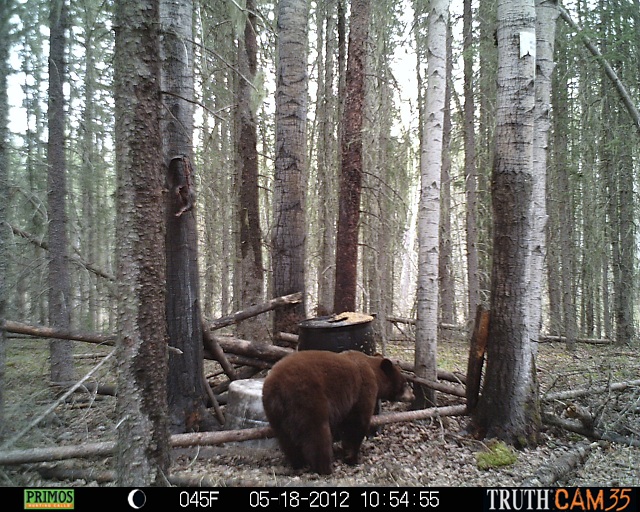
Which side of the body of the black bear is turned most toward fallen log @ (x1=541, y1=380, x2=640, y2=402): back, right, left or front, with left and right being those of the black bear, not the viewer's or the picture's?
front

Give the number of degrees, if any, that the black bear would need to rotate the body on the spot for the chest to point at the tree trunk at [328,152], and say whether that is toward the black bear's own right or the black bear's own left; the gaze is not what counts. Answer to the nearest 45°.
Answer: approximately 45° to the black bear's own left

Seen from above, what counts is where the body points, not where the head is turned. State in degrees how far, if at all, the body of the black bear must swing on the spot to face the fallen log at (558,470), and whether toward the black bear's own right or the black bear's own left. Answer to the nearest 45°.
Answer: approximately 45° to the black bear's own right

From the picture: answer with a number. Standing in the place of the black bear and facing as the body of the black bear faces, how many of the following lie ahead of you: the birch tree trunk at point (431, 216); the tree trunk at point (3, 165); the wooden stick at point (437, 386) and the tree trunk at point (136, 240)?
2

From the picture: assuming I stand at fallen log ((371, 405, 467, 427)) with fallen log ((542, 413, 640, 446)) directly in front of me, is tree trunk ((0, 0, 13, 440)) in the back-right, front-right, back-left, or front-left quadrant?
back-right

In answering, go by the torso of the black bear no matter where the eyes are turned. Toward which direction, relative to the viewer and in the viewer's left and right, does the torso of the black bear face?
facing away from the viewer and to the right of the viewer

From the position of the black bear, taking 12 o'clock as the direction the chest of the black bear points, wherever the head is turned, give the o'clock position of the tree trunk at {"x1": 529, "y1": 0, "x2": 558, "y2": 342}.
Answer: The tree trunk is roughly at 12 o'clock from the black bear.

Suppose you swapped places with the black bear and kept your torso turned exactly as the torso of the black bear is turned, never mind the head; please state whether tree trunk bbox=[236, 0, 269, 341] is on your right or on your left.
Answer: on your left

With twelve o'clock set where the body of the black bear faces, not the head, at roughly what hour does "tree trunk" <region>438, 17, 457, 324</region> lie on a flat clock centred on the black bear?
The tree trunk is roughly at 11 o'clock from the black bear.

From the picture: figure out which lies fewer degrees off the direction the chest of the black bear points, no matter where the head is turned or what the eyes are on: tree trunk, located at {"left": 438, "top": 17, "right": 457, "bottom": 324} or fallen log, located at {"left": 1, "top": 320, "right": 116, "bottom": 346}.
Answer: the tree trunk

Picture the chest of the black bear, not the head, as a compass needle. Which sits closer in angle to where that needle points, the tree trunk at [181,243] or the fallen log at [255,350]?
the fallen log
